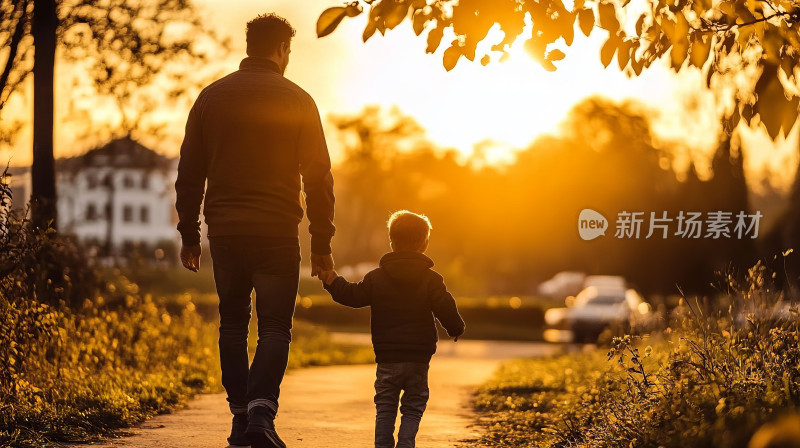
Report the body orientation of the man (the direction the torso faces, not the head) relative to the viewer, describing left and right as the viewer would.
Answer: facing away from the viewer

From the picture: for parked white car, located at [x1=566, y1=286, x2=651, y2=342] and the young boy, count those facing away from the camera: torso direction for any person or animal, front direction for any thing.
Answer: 1

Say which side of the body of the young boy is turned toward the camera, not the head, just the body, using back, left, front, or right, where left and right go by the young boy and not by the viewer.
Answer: back

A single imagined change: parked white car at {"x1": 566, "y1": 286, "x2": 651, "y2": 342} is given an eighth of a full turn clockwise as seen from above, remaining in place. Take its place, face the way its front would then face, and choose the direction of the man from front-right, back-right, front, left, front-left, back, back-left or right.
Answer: left

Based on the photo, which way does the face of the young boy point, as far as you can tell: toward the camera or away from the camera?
away from the camera

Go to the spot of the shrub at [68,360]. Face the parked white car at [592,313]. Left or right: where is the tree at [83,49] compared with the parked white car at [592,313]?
left

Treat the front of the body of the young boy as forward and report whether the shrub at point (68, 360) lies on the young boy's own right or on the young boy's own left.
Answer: on the young boy's own left

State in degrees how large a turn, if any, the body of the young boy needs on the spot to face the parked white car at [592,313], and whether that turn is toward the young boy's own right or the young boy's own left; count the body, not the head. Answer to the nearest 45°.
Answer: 0° — they already face it

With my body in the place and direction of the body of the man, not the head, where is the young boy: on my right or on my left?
on my right

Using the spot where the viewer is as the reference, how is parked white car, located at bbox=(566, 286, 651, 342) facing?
facing the viewer and to the left of the viewer

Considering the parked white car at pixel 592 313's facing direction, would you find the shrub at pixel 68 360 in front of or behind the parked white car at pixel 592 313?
in front

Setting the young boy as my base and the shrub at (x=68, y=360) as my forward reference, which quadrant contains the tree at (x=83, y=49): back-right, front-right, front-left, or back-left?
front-right

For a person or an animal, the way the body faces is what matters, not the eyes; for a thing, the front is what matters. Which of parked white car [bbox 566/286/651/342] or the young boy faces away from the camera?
the young boy
